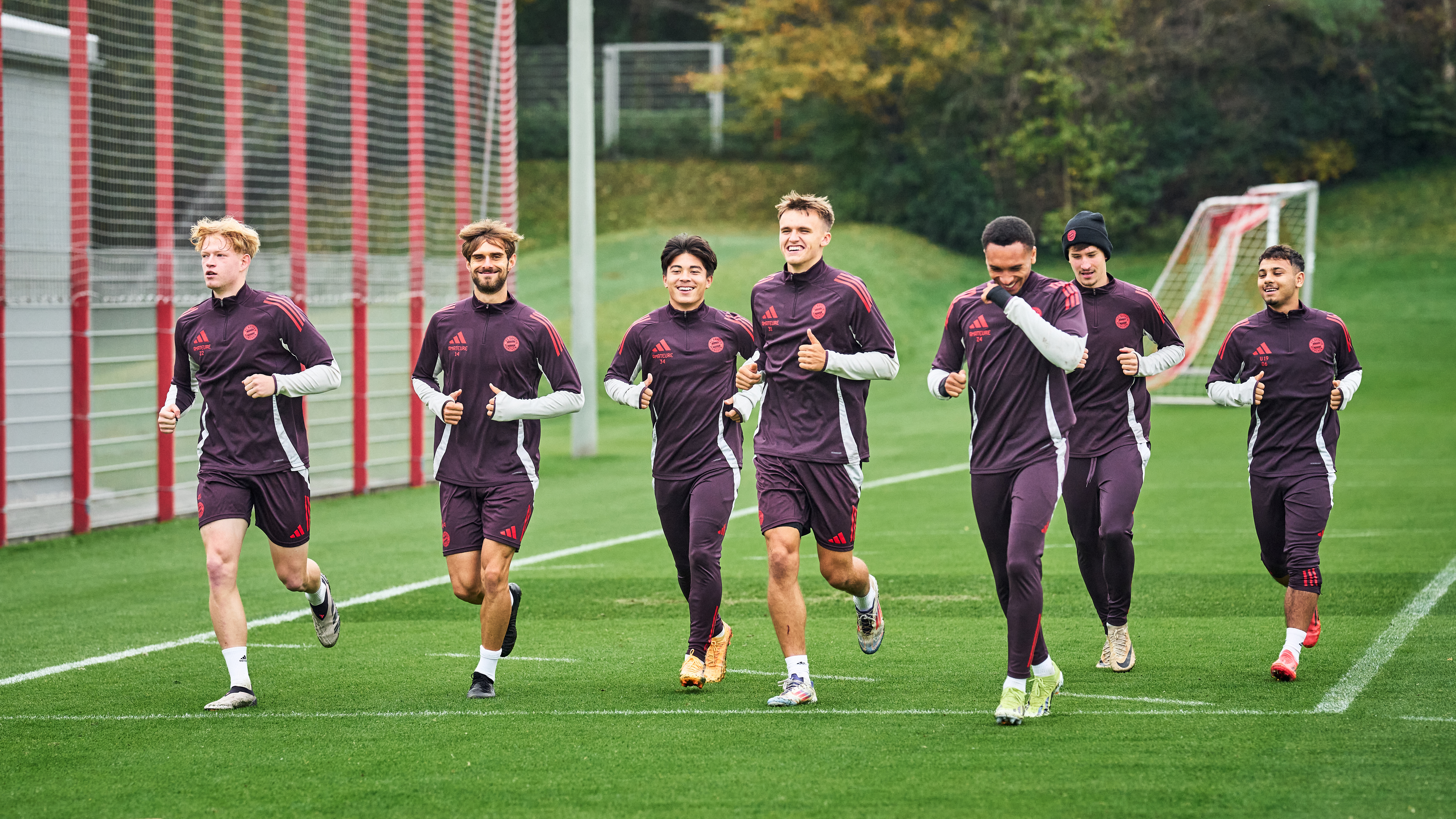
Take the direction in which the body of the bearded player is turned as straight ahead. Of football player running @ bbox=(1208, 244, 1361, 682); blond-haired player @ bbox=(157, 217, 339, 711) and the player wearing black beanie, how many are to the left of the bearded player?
2

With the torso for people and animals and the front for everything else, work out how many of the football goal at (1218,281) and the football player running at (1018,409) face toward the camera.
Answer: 1

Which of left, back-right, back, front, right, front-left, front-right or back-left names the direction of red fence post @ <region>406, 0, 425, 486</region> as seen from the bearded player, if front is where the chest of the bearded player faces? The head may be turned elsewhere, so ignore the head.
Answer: back

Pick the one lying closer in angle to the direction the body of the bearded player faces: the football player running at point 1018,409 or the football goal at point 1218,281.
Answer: the football player running

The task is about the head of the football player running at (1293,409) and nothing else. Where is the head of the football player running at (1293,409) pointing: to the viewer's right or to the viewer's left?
to the viewer's left

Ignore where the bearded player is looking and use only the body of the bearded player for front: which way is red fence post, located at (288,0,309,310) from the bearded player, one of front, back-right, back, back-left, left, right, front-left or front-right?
back

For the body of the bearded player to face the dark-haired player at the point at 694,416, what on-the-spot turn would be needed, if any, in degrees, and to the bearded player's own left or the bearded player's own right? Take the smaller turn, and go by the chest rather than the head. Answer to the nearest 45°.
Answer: approximately 90° to the bearded player's own left

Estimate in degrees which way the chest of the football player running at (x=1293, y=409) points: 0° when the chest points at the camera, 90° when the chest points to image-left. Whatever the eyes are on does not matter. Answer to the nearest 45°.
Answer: approximately 0°

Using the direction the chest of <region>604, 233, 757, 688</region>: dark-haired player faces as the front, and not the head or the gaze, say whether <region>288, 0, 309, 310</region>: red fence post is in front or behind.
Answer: behind

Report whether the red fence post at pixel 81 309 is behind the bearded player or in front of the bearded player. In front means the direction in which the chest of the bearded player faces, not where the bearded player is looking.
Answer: behind

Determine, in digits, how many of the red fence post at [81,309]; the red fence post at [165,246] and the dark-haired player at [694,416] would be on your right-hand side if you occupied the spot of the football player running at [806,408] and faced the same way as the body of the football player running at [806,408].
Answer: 3
